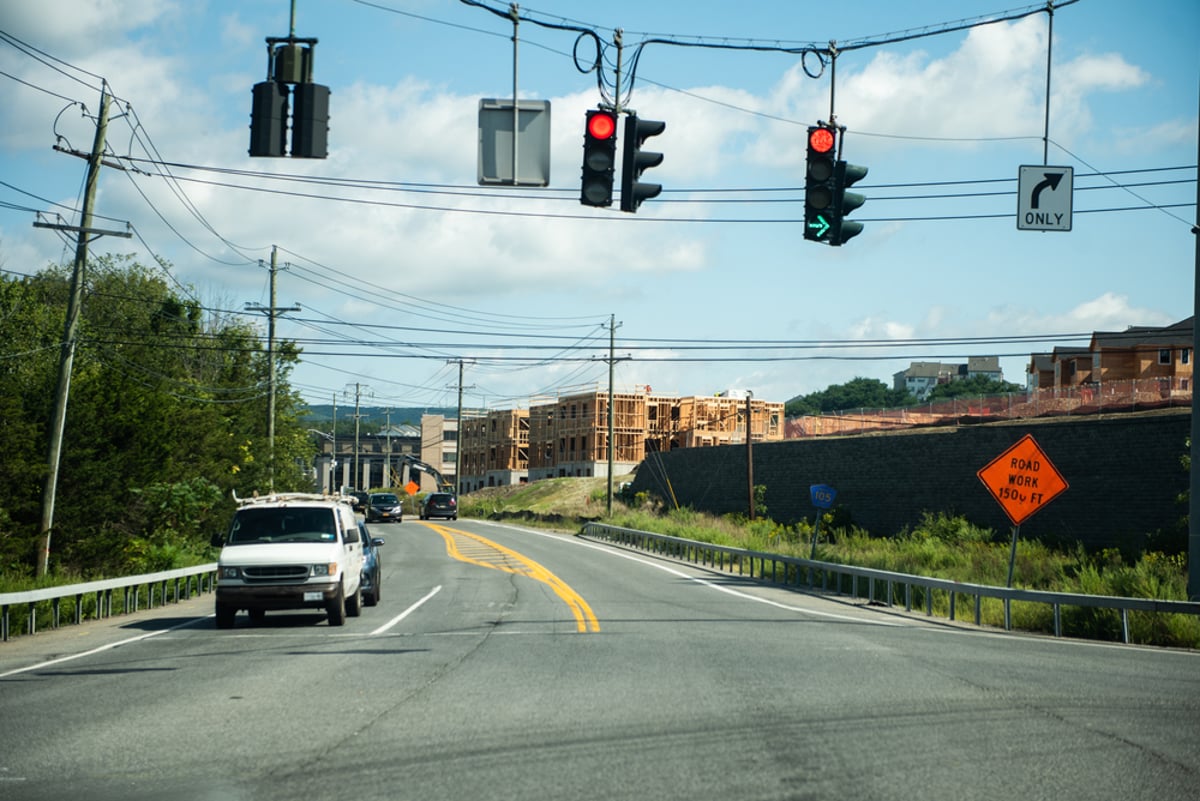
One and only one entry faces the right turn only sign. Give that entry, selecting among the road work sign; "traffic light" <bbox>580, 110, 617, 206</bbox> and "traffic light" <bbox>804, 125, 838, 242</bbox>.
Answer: the road work sign

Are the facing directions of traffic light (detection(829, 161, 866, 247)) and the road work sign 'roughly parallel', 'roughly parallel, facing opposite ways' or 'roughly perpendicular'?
roughly perpendicular

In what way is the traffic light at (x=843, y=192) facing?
to the viewer's right

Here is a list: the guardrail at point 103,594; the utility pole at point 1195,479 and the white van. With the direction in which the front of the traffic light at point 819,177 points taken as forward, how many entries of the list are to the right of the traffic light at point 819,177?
2

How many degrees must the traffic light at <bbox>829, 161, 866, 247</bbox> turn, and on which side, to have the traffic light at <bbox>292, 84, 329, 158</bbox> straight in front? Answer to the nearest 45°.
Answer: approximately 135° to its right

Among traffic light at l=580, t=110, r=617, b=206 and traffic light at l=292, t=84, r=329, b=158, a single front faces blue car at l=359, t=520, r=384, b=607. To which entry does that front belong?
traffic light at l=292, t=84, r=329, b=158

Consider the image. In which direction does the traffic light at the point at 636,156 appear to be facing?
to the viewer's right

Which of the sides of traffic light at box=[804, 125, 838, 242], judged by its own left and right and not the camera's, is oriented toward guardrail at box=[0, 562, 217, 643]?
right

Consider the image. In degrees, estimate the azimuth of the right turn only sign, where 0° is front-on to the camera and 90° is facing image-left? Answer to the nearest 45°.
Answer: approximately 0°

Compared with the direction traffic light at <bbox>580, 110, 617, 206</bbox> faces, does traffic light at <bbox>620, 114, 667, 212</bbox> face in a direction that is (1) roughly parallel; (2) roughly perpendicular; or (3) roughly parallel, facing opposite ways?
roughly perpendicular

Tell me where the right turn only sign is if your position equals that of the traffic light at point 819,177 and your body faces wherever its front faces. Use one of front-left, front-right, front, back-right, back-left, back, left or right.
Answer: back-left
